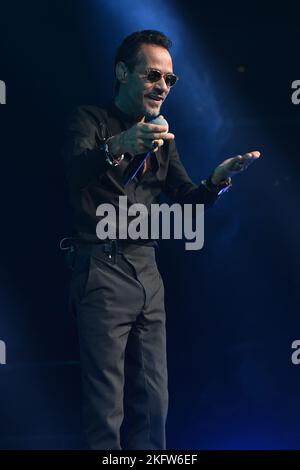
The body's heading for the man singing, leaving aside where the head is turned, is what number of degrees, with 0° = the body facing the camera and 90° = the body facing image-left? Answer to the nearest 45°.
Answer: approximately 315°
